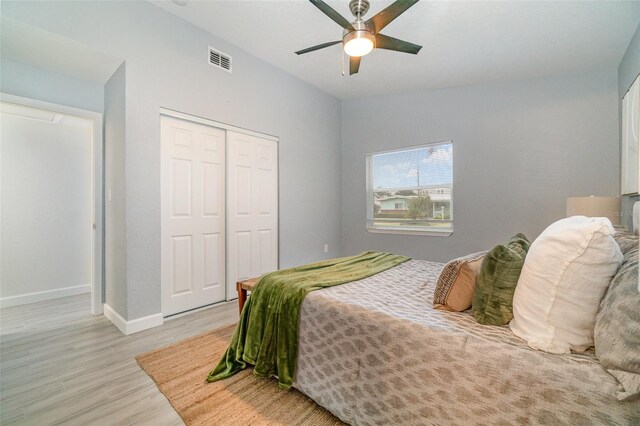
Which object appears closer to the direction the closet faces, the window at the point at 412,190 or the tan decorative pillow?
the tan decorative pillow

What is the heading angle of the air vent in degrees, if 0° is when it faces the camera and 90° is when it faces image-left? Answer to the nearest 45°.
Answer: approximately 315°

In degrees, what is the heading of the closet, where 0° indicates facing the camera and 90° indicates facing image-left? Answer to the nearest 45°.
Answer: approximately 315°

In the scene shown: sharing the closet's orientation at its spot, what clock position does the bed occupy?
The bed is roughly at 1 o'clock from the closet.

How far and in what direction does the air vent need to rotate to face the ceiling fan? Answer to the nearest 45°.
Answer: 0° — it already faces it
